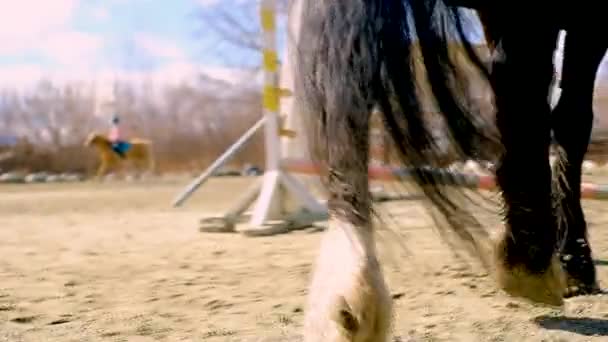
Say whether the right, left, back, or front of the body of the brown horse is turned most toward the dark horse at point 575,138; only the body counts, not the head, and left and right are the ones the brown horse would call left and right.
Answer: left

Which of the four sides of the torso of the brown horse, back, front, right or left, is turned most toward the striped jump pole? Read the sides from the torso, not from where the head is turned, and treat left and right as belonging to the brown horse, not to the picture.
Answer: left

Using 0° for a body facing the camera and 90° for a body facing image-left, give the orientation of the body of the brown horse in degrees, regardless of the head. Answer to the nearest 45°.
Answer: approximately 90°

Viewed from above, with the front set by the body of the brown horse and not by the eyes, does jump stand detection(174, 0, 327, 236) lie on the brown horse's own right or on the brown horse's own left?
on the brown horse's own left

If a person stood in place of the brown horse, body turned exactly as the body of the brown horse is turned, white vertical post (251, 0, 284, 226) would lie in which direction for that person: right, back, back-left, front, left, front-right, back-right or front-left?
left

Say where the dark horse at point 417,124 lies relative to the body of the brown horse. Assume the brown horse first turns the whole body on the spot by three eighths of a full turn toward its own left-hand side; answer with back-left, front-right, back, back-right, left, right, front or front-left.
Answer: front-right
